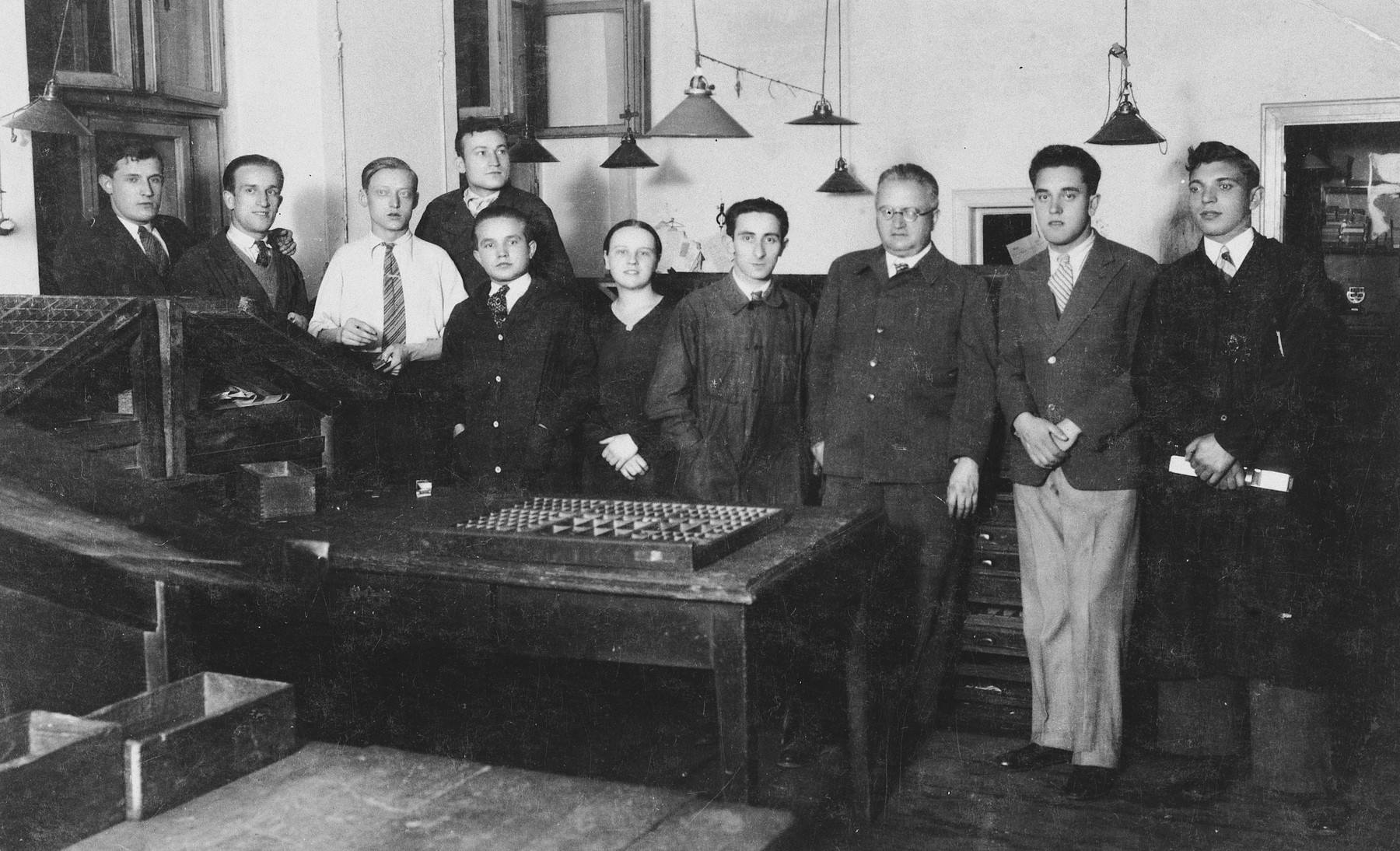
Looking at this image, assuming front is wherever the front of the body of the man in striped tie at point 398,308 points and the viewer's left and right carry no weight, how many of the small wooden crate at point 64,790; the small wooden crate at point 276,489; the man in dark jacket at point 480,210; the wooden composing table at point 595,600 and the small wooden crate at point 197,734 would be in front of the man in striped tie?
4

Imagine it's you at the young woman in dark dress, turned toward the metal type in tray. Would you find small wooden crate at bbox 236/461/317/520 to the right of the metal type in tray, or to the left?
right

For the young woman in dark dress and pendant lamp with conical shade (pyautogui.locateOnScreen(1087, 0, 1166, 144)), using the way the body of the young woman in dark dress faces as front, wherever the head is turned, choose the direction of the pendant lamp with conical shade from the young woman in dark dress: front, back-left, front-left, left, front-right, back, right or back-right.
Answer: back-left

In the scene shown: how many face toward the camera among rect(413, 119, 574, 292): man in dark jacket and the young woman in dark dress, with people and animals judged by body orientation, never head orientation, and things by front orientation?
2

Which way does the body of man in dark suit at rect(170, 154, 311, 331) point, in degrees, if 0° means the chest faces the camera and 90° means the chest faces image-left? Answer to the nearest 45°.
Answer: approximately 315°

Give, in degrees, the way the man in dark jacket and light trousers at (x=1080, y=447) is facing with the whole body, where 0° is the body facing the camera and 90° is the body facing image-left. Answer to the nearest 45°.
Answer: approximately 45°

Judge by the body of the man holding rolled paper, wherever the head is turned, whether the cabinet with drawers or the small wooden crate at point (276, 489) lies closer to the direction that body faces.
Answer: the small wooden crate
